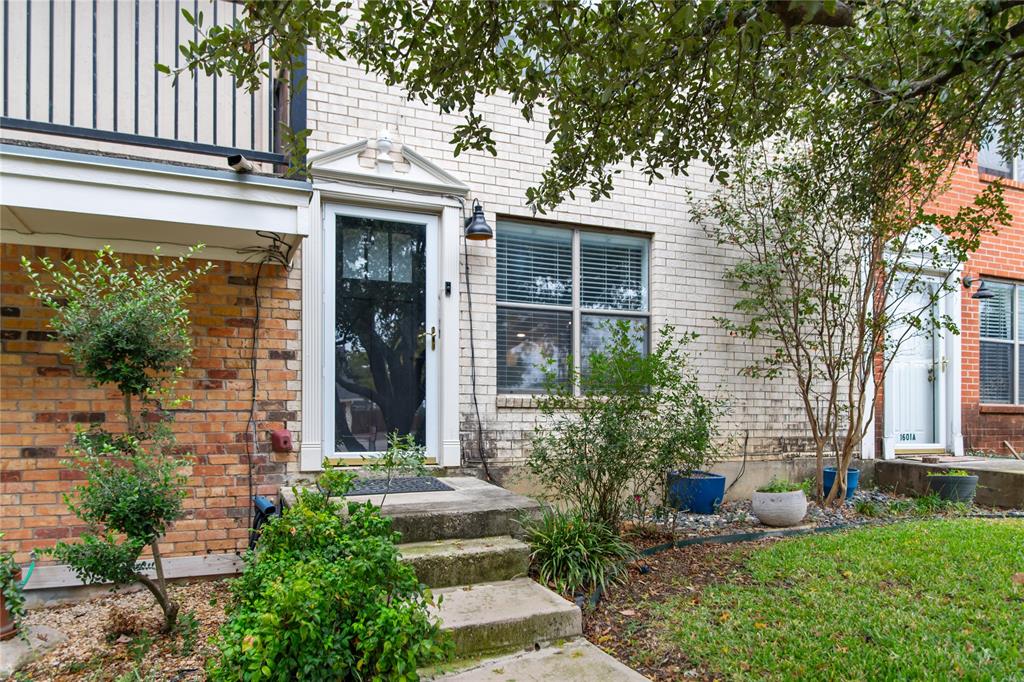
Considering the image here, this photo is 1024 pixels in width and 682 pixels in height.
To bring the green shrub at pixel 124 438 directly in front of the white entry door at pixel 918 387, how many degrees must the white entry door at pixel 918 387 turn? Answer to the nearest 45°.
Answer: approximately 45° to its right

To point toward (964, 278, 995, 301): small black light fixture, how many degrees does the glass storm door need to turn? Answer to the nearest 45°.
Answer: approximately 90° to its left

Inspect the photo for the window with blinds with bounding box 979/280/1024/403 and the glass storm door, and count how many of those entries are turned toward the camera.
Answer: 2

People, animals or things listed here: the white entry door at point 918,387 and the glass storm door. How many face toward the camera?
2

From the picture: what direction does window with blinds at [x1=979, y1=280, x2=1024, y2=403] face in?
toward the camera

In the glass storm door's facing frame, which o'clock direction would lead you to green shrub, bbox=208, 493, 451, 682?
The green shrub is roughly at 12 o'clock from the glass storm door.

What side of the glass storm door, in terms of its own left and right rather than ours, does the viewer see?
front

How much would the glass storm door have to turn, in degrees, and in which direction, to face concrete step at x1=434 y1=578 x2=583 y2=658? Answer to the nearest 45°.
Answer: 0° — it already faces it

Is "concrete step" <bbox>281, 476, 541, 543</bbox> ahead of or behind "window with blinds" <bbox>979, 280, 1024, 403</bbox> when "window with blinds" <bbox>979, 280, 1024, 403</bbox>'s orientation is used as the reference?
ahead

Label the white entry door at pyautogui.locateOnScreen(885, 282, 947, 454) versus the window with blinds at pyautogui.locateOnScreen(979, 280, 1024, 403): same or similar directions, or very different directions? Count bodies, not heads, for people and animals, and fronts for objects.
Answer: same or similar directions

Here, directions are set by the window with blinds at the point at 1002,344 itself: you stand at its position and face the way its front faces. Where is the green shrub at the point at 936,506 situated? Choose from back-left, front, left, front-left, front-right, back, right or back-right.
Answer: front

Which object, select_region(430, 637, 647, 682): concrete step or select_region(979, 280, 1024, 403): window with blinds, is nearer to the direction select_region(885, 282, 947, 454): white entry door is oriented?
the concrete step

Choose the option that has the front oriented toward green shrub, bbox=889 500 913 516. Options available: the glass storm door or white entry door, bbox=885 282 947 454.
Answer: the white entry door

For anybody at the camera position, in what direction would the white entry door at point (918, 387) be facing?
facing the viewer
